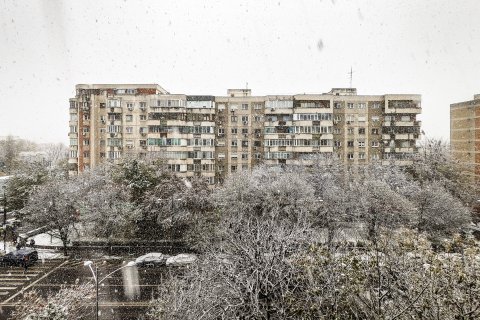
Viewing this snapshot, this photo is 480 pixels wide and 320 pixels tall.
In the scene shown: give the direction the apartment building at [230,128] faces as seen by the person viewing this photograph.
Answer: facing the viewer

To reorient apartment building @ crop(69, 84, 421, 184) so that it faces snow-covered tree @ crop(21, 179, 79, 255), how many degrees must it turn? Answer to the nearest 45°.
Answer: approximately 45° to its right

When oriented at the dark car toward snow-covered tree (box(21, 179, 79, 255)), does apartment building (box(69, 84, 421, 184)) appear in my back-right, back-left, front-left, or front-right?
front-right

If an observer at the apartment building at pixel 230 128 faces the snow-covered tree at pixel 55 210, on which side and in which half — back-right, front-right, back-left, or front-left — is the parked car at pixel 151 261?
front-left

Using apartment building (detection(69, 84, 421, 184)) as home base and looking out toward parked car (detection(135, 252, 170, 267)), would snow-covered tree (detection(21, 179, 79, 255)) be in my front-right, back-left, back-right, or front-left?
front-right

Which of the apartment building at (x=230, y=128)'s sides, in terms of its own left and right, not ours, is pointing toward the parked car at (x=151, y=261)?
front

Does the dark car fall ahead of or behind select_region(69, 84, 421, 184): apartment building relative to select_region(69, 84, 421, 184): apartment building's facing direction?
ahead

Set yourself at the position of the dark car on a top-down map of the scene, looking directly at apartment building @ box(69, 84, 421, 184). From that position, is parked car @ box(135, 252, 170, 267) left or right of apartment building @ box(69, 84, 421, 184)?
right
